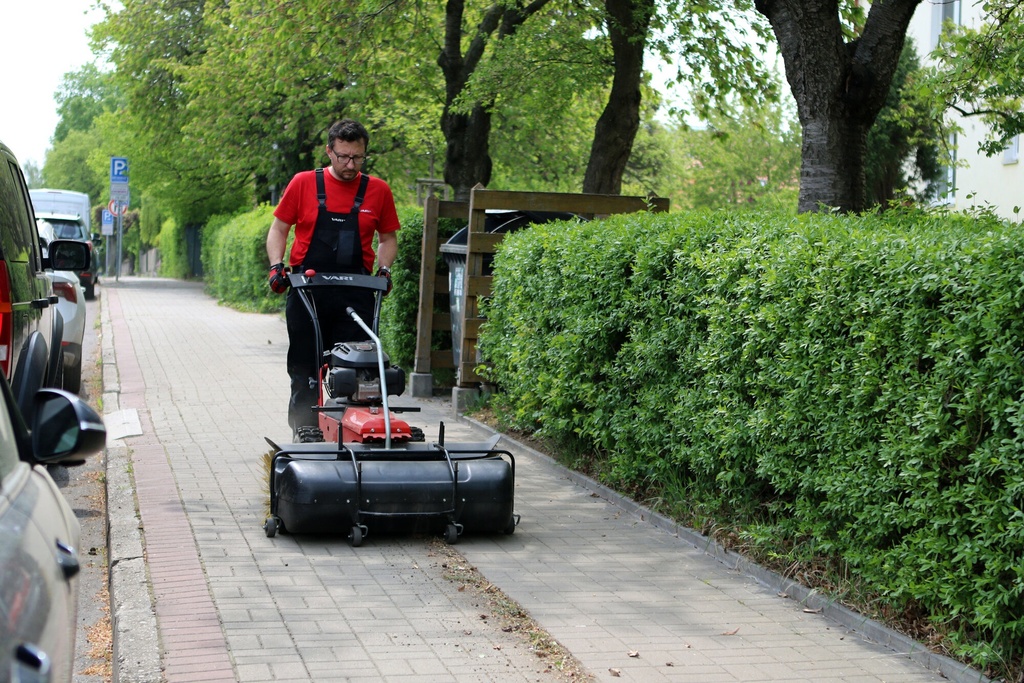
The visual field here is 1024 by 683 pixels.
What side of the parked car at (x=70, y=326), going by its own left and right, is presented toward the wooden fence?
right

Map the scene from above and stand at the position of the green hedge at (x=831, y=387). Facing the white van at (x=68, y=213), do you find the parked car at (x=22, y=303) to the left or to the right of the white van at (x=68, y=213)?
left

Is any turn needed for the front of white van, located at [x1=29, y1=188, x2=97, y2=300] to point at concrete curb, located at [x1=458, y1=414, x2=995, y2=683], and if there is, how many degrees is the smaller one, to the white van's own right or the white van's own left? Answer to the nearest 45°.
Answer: approximately 180°

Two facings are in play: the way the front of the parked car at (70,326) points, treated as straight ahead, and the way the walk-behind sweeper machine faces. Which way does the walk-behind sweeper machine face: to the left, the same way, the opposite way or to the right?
the opposite way

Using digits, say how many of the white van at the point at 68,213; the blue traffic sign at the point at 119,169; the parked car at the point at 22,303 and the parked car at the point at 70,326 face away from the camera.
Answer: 3

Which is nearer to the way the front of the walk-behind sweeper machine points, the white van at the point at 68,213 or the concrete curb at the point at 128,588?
the concrete curb

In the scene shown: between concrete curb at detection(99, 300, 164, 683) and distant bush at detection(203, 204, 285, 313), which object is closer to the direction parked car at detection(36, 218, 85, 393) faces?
the distant bush

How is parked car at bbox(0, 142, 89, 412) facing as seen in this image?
away from the camera

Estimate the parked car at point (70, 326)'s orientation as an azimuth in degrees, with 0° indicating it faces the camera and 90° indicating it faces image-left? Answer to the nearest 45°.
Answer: approximately 180°

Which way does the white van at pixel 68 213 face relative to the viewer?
away from the camera

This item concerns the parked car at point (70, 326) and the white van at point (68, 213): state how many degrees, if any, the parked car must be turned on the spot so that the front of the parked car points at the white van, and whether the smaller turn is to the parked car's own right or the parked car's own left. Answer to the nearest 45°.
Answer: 0° — it already faces it

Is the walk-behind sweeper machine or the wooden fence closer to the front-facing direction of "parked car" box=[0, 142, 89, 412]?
the wooden fence

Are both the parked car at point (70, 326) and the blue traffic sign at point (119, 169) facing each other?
yes

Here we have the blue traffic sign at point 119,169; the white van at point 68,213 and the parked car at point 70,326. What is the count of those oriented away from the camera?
2

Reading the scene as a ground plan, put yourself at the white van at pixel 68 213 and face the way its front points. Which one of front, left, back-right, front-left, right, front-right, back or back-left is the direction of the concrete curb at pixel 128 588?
back
